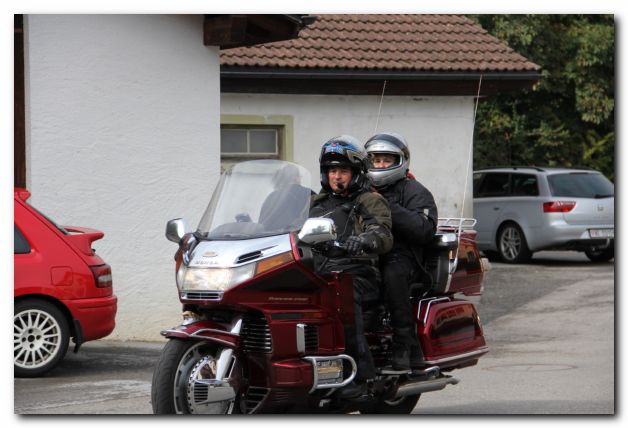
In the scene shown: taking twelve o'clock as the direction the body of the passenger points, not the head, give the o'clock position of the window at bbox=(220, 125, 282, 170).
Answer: The window is roughly at 4 o'clock from the passenger.

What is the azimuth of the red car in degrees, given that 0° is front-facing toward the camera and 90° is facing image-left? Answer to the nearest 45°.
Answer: approximately 90°

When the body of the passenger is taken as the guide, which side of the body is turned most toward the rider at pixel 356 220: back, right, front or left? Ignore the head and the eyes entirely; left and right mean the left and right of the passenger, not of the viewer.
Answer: front

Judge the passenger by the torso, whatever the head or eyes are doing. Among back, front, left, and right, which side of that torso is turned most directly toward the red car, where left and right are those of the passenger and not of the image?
right

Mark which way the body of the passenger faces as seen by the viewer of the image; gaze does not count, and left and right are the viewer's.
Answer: facing the viewer and to the left of the viewer

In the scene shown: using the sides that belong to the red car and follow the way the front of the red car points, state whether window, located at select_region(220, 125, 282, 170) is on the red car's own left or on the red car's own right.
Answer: on the red car's own right

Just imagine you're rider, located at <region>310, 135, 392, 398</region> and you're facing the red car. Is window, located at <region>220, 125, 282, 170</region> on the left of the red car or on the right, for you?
right

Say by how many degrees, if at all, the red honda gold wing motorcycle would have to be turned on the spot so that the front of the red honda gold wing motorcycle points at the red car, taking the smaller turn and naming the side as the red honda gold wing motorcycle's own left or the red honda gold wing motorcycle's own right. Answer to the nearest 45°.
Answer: approximately 90° to the red honda gold wing motorcycle's own right
